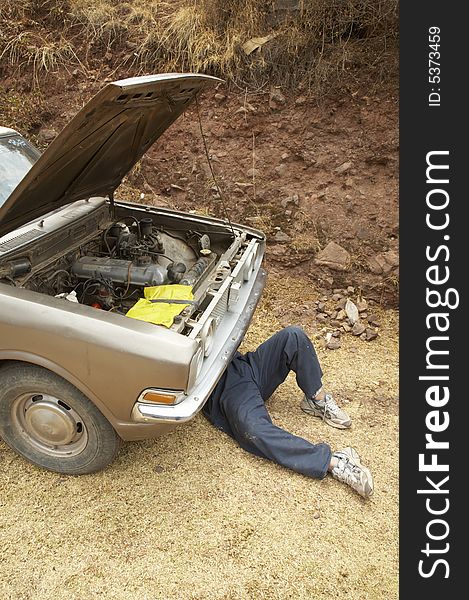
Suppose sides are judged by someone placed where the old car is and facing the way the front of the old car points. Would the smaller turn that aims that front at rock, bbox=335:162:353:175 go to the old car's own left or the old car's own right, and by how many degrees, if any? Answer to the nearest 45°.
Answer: approximately 90° to the old car's own left

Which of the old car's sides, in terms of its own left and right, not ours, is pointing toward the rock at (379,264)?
left

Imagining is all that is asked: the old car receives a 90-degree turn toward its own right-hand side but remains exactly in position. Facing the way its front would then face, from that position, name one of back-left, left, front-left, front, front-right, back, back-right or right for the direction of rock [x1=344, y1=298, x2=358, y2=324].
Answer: back

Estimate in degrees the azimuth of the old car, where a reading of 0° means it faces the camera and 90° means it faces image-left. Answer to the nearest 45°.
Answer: approximately 315°

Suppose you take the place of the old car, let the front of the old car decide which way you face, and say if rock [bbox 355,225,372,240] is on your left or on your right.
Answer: on your left

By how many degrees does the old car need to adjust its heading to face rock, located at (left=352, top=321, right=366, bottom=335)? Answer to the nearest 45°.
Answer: approximately 90° to its left

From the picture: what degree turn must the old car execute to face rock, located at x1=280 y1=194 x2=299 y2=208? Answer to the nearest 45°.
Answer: approximately 90° to its left

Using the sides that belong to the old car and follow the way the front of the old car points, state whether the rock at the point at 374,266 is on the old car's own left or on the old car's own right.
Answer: on the old car's own left
